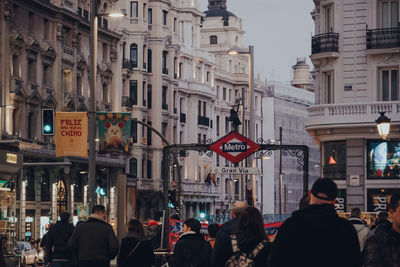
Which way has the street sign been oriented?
toward the camera

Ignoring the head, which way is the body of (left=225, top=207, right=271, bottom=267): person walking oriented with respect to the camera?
away from the camera

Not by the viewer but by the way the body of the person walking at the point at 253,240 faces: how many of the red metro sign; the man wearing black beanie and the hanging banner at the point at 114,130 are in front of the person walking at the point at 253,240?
2

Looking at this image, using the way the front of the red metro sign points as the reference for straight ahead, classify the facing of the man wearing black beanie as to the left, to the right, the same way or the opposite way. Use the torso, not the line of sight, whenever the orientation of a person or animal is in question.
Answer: the opposite way

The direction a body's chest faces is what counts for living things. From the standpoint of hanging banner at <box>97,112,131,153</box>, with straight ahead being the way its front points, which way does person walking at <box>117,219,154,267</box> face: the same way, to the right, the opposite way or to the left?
the opposite way

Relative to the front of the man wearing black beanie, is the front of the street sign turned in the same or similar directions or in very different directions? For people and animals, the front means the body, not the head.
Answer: very different directions

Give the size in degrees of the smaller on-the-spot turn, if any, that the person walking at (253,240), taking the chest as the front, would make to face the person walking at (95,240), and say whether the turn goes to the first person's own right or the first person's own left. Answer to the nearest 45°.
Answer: approximately 45° to the first person's own left

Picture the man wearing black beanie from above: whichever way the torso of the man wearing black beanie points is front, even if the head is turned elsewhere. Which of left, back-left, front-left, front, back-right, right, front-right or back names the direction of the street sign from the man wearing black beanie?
front

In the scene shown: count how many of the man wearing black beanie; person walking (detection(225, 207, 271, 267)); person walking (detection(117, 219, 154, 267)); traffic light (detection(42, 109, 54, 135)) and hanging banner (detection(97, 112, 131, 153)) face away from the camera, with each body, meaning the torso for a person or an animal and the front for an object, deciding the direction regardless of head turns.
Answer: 3

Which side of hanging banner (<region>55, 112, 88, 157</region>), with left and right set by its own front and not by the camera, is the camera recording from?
front

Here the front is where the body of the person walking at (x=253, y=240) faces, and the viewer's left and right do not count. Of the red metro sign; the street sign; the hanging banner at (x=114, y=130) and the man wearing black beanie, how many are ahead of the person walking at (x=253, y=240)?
3

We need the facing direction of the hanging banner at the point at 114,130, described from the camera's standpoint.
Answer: facing the viewer

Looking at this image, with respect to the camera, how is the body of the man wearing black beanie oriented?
away from the camera

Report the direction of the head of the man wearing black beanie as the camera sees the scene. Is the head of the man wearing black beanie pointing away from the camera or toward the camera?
away from the camera

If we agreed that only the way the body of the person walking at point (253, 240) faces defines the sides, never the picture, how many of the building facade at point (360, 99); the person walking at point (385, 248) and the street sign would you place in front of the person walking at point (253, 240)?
2

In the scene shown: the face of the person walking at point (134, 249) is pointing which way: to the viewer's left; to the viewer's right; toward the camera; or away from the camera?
away from the camera
